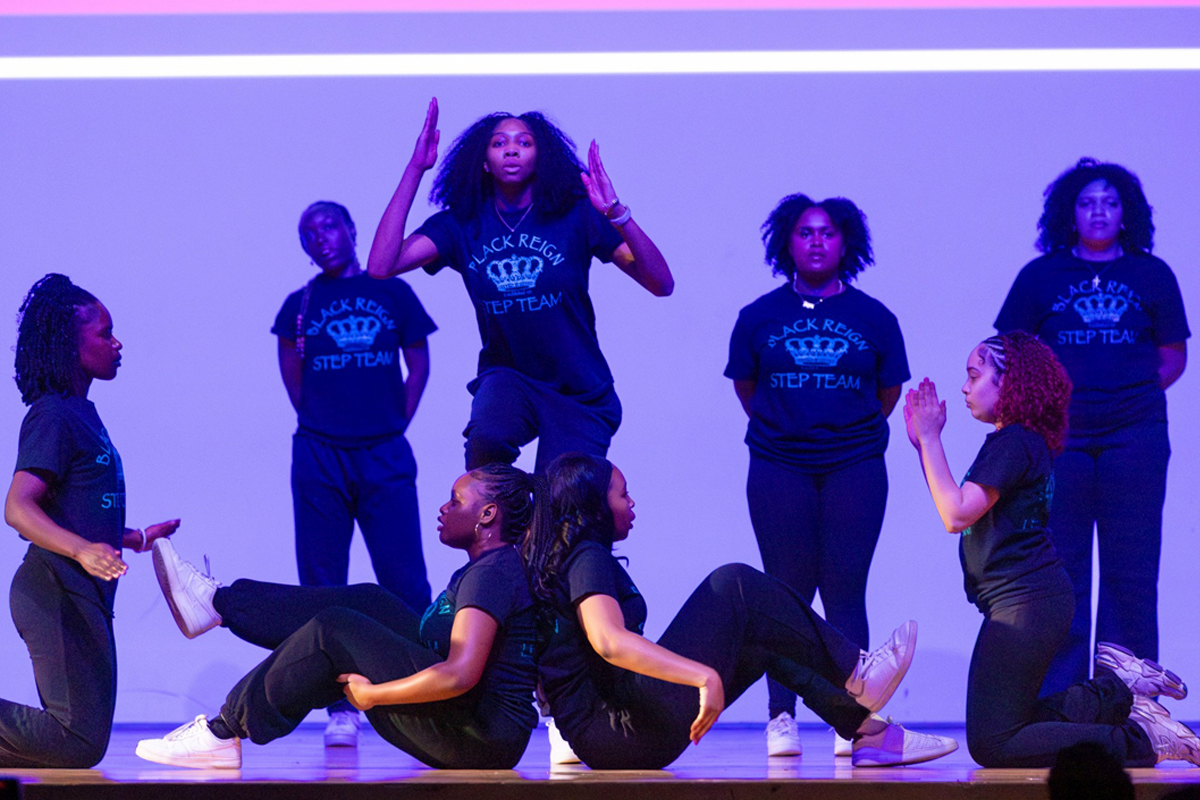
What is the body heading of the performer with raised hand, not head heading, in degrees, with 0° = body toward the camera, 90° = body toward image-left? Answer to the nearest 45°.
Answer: approximately 0°

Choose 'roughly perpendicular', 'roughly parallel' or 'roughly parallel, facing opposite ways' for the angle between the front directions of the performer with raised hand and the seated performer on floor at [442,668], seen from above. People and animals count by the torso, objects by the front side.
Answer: roughly perpendicular

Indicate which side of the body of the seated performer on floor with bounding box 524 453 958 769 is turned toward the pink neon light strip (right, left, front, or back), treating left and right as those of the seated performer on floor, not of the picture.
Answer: left

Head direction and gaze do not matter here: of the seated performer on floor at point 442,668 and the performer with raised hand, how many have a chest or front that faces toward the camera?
1

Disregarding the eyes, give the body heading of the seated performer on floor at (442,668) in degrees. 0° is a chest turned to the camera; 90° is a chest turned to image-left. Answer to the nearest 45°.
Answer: approximately 90°

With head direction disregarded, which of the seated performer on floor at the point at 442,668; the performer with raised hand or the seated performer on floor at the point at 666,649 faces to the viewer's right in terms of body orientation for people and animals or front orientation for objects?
the seated performer on floor at the point at 666,649

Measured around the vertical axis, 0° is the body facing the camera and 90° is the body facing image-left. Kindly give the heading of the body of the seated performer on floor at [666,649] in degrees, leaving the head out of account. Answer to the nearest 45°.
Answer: approximately 270°
